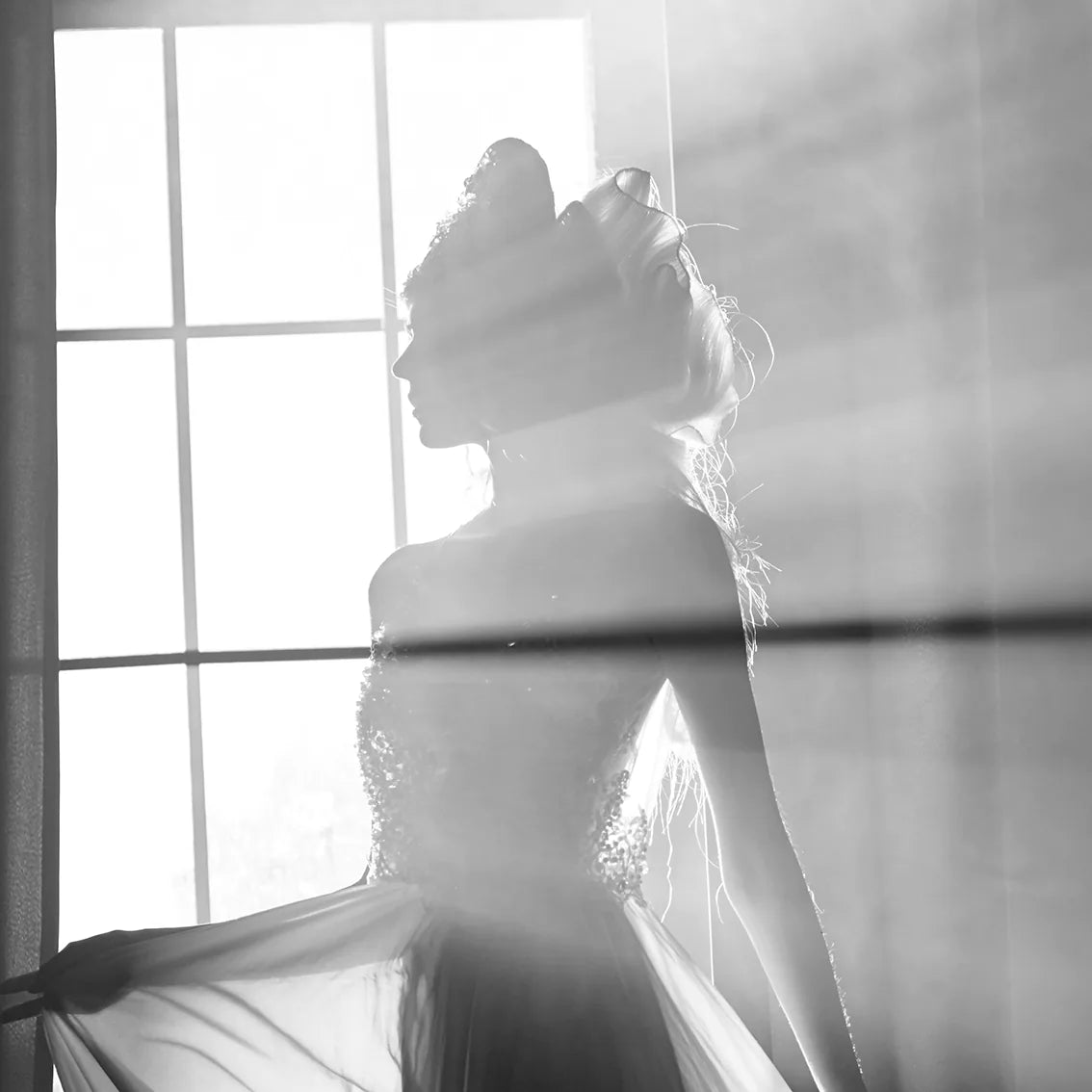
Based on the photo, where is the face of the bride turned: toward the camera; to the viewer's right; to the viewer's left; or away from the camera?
to the viewer's left

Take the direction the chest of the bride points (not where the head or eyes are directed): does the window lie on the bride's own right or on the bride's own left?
on the bride's own right
